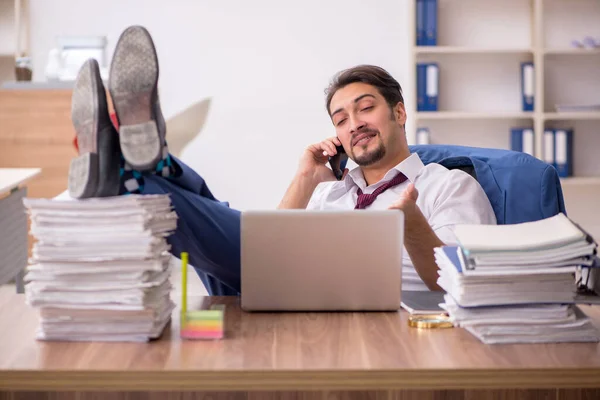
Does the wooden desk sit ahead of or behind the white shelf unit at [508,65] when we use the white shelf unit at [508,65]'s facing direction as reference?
ahead

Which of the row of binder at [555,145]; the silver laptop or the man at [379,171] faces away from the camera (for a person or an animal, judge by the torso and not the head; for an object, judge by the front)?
the silver laptop

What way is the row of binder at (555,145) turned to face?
toward the camera

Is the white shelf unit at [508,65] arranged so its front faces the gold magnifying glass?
yes

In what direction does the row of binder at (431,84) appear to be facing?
toward the camera

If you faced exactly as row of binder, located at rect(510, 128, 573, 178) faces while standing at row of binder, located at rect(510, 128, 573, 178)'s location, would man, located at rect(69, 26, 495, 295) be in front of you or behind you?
in front

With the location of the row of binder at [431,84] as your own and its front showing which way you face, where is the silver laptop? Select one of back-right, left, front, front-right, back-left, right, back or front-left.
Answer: front

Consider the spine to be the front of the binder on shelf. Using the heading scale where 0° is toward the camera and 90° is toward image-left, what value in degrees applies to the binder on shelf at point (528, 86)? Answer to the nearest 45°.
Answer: approximately 0°

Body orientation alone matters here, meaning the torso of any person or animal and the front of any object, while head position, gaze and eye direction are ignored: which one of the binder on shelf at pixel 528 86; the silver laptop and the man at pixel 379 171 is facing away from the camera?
the silver laptop

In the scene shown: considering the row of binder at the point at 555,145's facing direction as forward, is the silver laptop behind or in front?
in front

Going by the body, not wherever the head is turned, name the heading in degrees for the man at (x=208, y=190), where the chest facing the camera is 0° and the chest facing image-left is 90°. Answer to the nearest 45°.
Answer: approximately 45°

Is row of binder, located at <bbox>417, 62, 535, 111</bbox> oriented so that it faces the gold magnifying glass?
yes
